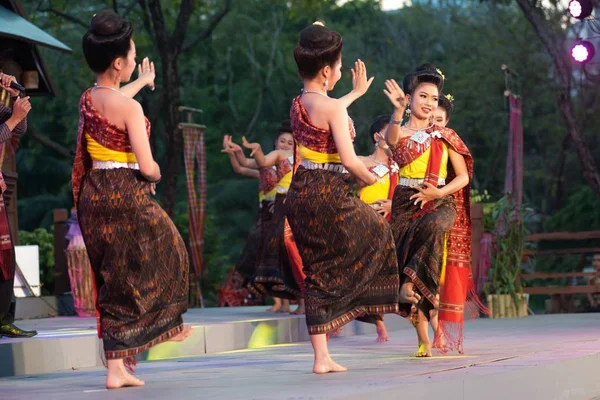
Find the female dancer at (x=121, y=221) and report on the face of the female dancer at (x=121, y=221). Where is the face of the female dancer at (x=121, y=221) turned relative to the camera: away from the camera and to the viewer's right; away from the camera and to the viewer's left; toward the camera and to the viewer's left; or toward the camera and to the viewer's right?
away from the camera and to the viewer's right

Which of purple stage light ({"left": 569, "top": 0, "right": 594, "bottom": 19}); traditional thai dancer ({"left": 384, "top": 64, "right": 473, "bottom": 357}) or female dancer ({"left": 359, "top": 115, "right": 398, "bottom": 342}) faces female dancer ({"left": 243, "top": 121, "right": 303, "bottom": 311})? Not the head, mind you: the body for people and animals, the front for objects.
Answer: the purple stage light

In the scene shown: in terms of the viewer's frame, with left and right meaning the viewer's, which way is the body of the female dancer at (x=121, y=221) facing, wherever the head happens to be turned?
facing away from the viewer and to the right of the viewer

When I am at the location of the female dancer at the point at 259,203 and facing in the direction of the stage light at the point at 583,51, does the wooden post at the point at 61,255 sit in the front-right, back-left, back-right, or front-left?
back-left

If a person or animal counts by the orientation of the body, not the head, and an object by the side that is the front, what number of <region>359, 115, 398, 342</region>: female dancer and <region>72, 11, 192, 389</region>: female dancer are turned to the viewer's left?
0

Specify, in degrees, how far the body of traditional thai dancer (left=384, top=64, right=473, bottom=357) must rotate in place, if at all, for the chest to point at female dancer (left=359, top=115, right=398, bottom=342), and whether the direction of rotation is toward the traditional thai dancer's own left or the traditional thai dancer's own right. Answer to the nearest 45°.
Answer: approximately 135° to the traditional thai dancer's own right

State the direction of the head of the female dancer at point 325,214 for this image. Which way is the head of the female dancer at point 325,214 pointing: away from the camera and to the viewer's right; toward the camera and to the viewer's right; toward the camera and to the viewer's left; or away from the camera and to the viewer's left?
away from the camera and to the viewer's right

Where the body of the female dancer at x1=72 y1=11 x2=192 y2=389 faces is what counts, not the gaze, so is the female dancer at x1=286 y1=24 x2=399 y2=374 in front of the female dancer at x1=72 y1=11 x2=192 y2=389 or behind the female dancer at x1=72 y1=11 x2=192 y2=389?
in front

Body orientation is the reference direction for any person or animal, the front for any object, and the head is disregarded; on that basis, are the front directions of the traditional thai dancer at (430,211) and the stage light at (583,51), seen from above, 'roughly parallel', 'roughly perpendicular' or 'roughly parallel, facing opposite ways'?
roughly parallel

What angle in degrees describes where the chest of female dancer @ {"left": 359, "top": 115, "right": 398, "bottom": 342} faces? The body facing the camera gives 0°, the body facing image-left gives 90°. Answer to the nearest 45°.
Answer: approximately 315°

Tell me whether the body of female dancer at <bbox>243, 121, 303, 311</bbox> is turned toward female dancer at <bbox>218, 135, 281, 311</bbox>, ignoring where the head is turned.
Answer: no

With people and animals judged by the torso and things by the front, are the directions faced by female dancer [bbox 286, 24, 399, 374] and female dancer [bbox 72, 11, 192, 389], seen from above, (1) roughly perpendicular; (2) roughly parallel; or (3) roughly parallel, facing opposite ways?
roughly parallel

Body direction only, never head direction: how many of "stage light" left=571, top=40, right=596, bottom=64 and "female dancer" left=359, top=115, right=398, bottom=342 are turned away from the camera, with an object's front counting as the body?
0
